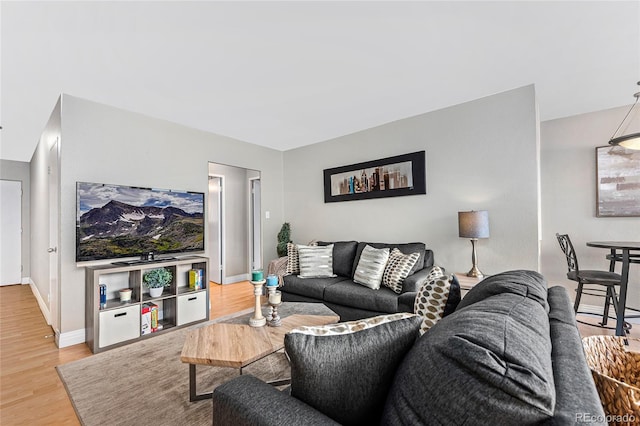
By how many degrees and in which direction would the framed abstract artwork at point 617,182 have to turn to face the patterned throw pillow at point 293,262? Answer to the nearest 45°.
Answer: approximately 45° to its right

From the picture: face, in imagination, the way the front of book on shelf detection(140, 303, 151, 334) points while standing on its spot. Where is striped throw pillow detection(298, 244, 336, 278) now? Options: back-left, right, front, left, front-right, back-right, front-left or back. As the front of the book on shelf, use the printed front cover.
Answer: left

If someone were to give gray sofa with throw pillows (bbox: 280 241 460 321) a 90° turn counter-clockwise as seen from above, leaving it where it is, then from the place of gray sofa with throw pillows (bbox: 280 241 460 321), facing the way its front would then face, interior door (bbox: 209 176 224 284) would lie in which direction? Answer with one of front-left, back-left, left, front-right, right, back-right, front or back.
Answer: back

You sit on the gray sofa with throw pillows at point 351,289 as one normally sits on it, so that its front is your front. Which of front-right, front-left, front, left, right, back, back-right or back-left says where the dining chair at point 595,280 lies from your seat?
back-left

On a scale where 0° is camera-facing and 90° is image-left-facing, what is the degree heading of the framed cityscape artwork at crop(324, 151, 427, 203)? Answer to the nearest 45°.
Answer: approximately 45°

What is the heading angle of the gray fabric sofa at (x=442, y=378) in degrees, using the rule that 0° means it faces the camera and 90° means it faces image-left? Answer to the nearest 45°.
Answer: approximately 90°

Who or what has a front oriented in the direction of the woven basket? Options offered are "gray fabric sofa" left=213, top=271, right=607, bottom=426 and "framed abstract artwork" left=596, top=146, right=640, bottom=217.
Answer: the framed abstract artwork

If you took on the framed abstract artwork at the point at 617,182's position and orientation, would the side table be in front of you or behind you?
in front

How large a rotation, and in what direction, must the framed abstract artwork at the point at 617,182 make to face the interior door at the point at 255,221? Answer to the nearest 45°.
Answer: approximately 90° to its right

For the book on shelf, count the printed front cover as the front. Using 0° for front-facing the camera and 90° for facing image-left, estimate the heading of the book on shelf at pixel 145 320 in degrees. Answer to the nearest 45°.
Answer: approximately 0°

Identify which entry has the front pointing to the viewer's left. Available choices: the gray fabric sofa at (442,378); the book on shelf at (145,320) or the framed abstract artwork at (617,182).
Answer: the gray fabric sofa

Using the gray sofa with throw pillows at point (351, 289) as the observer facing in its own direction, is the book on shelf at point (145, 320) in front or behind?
in front
